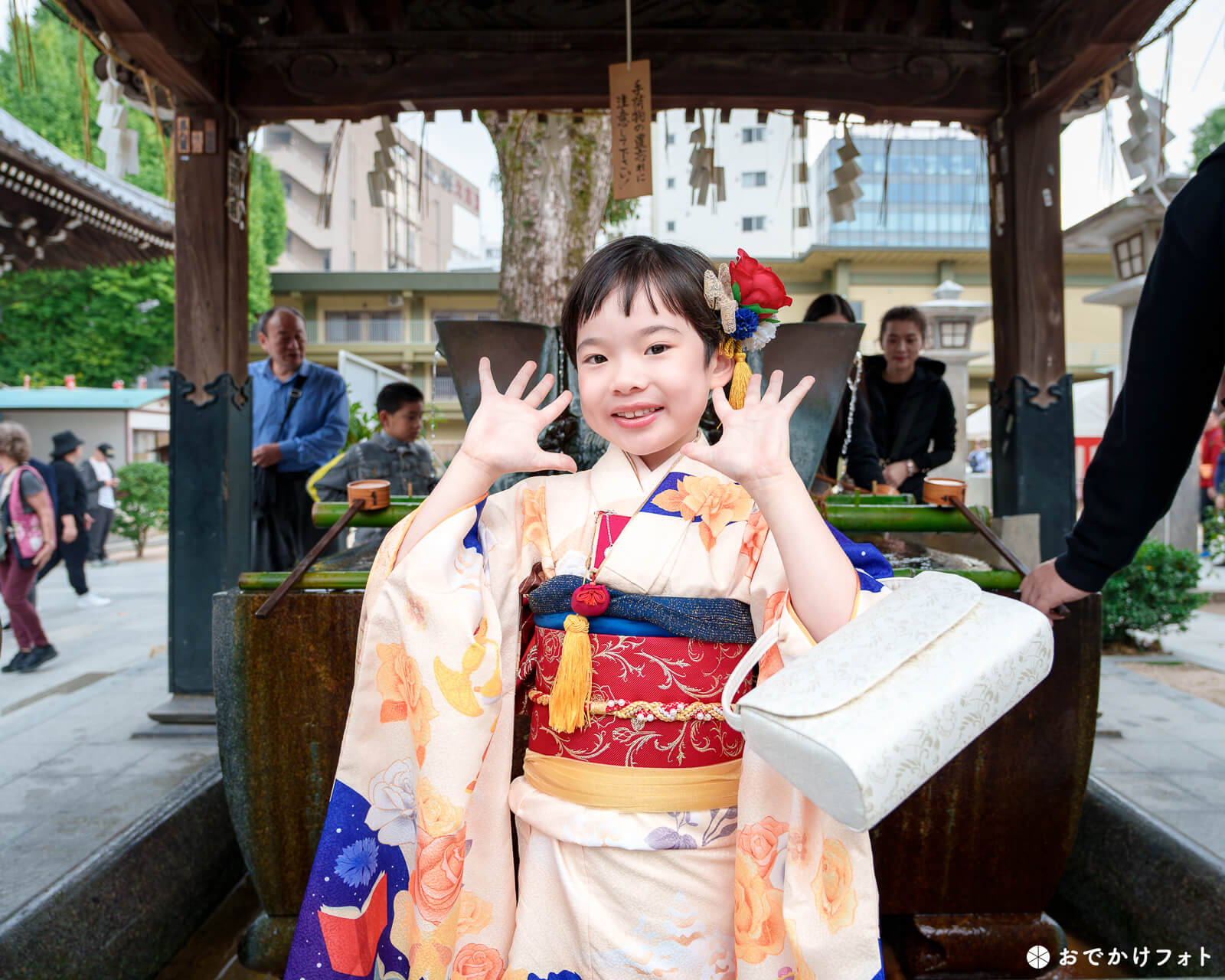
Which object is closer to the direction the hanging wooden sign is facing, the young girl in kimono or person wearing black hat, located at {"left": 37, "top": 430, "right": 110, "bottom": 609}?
the young girl in kimono

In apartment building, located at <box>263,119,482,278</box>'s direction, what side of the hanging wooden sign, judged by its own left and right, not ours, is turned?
back

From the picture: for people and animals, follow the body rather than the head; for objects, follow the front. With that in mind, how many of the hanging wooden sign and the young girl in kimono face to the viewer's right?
0

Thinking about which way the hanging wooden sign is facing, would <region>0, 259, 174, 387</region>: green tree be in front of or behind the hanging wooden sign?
behind

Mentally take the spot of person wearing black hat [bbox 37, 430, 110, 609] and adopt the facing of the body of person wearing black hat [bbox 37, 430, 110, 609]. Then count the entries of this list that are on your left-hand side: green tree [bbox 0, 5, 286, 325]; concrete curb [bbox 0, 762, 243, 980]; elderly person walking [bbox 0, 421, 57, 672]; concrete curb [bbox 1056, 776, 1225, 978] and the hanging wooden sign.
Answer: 1

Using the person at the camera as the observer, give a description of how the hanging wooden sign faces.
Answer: facing the viewer
